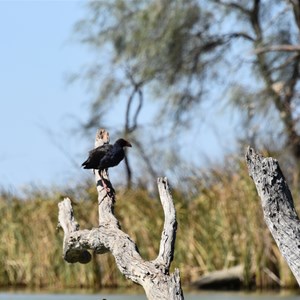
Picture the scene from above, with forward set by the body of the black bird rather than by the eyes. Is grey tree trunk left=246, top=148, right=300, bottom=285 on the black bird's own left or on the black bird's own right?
on the black bird's own right

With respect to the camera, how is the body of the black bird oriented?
to the viewer's right
